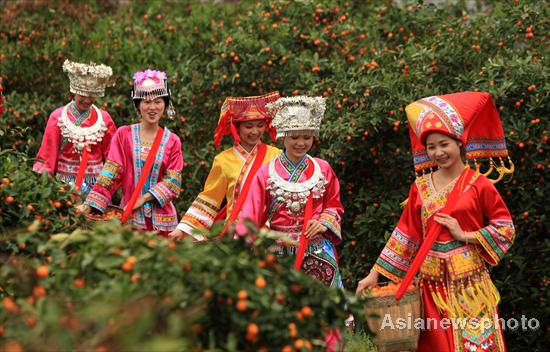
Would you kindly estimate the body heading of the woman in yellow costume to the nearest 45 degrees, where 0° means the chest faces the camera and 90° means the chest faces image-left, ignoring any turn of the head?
approximately 0°
